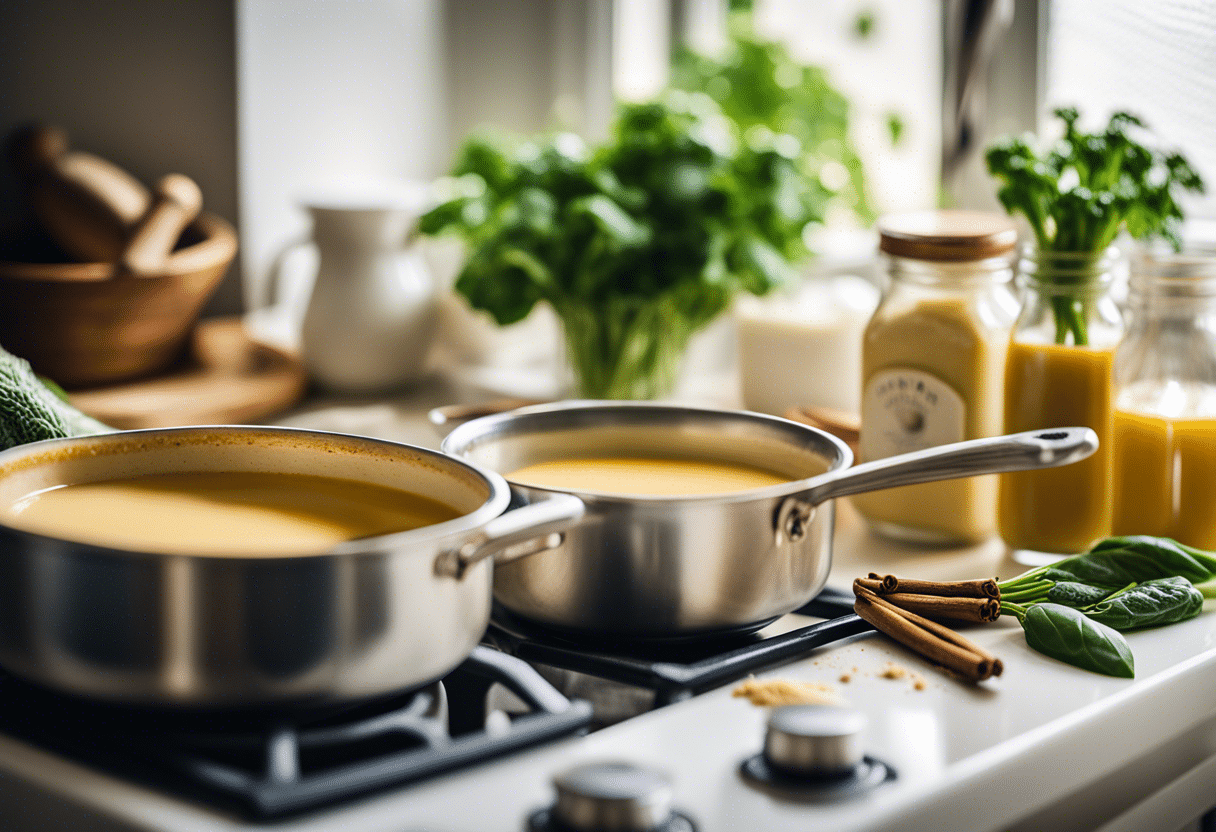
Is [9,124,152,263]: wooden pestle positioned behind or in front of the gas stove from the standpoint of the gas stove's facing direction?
behind

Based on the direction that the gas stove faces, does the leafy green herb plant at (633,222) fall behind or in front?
behind

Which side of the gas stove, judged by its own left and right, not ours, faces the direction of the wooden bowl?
back

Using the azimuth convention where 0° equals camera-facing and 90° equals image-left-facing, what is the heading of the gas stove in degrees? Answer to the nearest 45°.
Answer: approximately 315°

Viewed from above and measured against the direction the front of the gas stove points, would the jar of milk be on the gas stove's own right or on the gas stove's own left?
on the gas stove's own left
